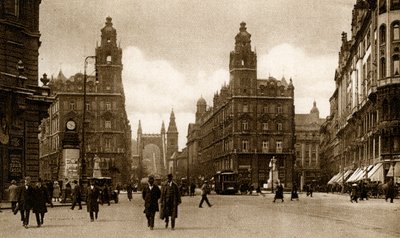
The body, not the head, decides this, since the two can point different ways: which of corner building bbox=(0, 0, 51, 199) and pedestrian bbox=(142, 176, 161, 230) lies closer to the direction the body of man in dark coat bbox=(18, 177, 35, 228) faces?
the pedestrian

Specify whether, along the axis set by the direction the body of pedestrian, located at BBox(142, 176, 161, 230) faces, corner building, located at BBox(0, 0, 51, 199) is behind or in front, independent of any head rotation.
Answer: behind

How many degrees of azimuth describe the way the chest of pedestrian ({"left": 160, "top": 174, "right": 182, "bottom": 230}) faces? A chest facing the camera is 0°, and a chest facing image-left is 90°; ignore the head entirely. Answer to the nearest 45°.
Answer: approximately 0°

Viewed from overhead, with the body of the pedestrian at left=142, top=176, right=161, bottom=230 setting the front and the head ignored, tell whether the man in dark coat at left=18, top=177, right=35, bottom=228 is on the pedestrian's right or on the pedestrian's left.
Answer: on the pedestrian's right

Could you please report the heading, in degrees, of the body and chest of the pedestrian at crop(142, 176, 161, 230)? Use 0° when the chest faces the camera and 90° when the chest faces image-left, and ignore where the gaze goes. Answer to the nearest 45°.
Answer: approximately 0°

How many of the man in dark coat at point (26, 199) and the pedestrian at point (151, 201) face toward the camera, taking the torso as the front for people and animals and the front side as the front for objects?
2
